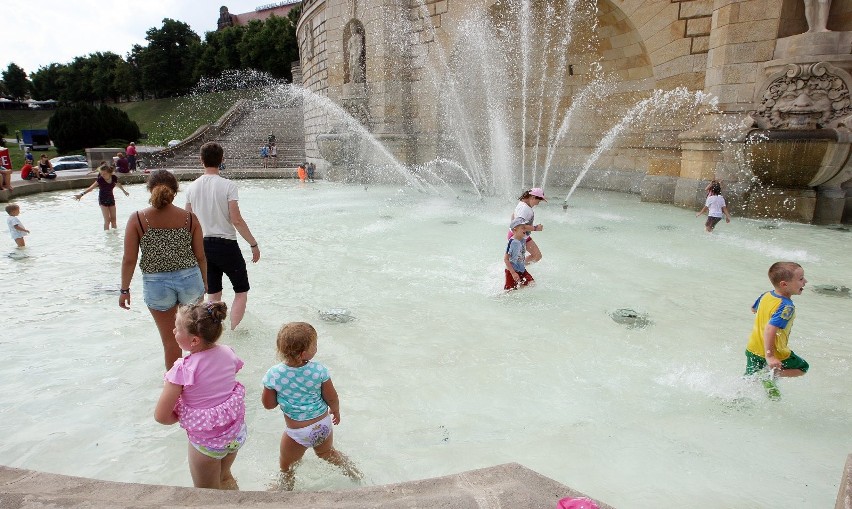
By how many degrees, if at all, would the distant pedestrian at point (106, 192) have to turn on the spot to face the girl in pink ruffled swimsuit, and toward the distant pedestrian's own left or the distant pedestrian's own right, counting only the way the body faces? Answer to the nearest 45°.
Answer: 0° — they already face them

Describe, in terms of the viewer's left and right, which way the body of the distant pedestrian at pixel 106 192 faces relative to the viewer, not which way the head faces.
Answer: facing the viewer

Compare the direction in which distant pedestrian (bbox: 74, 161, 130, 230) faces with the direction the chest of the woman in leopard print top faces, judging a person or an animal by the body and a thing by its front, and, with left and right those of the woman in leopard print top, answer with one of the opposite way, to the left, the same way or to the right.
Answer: the opposite way

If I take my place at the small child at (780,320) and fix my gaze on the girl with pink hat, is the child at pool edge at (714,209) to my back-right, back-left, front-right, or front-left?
front-right

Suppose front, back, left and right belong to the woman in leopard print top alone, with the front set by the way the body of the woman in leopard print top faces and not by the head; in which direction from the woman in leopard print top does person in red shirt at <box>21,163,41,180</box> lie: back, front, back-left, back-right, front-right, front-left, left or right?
front

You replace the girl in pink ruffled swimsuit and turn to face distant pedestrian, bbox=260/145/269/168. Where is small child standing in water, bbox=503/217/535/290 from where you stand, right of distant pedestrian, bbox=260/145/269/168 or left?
right

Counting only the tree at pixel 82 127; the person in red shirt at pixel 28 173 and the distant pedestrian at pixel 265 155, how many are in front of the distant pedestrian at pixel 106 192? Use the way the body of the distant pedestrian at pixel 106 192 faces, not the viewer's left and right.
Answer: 0

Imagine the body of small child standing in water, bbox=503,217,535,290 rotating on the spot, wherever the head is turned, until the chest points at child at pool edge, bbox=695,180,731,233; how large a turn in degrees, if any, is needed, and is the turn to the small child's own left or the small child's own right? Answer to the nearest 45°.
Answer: approximately 90° to the small child's own left

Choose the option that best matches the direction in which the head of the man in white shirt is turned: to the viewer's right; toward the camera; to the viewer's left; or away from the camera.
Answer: away from the camera

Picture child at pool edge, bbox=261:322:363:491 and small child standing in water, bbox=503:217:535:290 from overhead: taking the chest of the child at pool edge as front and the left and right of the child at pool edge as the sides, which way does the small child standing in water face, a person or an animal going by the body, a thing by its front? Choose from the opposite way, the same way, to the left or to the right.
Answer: the opposite way

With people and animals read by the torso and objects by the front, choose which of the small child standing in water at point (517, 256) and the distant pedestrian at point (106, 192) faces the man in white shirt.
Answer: the distant pedestrian

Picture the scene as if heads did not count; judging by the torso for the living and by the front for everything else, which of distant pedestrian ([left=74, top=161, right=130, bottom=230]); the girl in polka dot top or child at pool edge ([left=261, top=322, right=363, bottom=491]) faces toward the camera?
the distant pedestrian

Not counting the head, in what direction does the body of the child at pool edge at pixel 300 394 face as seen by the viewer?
away from the camera

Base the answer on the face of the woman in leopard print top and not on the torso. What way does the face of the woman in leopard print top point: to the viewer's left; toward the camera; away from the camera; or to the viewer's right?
away from the camera

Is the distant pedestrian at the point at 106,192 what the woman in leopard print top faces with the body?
yes

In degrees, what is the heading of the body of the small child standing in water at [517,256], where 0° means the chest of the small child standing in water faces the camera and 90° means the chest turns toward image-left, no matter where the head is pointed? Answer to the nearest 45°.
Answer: approximately 315°

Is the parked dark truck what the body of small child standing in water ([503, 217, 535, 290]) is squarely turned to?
no

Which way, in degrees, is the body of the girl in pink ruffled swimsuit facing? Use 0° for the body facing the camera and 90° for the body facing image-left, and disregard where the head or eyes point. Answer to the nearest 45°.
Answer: approximately 135°

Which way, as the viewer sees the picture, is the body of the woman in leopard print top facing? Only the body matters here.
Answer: away from the camera

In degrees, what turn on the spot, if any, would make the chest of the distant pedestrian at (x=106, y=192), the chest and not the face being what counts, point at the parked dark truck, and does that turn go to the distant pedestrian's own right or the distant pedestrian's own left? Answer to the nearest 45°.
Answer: approximately 180°
